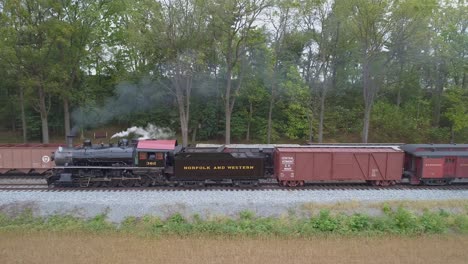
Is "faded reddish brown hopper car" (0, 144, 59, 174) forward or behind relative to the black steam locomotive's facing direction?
forward

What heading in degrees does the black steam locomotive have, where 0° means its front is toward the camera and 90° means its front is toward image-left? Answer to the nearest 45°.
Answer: approximately 90°

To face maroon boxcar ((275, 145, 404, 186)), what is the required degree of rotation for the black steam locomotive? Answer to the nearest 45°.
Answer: approximately 180°

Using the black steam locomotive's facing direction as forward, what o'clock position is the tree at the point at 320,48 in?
The tree is roughly at 5 o'clock from the black steam locomotive.

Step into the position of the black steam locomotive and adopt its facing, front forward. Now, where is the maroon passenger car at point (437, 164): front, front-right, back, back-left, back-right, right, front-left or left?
back

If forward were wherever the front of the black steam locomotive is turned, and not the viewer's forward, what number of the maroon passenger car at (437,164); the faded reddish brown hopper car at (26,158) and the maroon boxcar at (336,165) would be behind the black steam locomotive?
2
